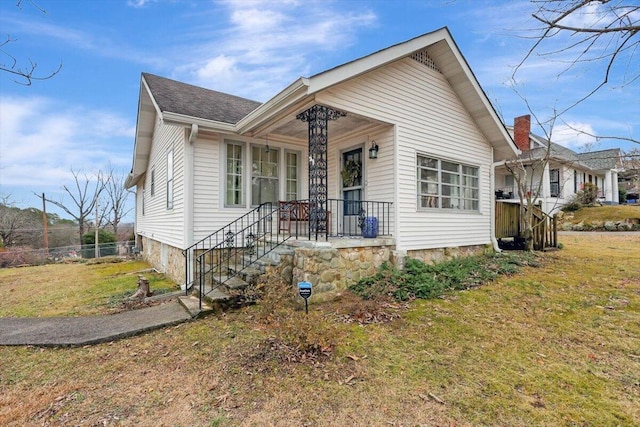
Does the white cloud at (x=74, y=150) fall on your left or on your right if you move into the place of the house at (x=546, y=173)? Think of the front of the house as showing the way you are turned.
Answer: on your right

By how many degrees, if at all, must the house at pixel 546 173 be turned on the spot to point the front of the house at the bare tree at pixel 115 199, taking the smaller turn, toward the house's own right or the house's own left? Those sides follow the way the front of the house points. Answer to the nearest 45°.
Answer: approximately 135° to the house's own right

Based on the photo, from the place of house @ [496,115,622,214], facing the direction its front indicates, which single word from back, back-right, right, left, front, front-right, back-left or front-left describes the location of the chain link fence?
right

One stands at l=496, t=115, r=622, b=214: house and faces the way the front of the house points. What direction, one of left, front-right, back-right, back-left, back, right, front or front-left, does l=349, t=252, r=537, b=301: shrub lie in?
front-right

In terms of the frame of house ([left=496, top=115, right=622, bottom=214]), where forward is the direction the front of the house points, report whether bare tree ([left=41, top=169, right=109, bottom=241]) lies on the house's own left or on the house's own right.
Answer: on the house's own right

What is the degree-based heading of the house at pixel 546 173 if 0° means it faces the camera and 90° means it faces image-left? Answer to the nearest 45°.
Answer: approximately 315°
